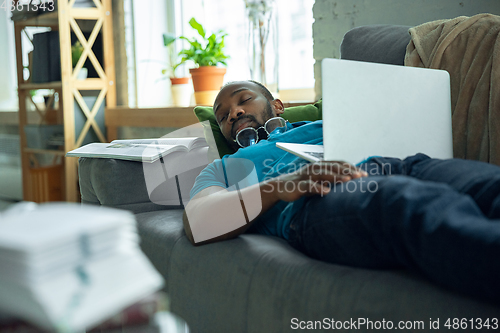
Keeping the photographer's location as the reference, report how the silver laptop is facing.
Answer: facing away from the viewer and to the left of the viewer

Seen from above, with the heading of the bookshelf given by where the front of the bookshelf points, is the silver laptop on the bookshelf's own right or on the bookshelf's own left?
on the bookshelf's own left

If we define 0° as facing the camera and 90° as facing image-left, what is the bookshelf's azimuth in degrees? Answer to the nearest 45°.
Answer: approximately 45°
